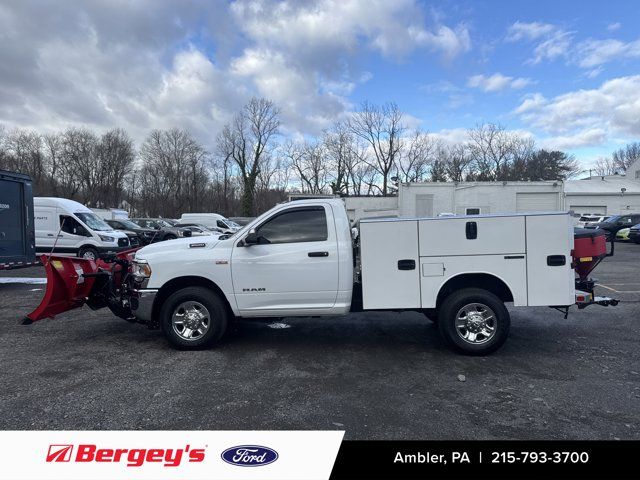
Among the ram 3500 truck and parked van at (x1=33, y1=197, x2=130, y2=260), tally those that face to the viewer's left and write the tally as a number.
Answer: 1

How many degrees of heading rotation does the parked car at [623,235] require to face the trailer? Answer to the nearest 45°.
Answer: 0° — it already faces it

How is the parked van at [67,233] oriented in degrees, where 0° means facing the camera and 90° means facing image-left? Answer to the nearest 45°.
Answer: approximately 315°

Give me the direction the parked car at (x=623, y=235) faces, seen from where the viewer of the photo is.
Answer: facing the viewer and to the left of the viewer

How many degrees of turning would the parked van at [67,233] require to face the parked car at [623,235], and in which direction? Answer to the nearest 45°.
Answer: approximately 45° to its left

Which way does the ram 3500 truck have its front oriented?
to the viewer's left

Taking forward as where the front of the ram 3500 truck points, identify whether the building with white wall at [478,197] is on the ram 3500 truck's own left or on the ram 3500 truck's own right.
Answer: on the ram 3500 truck's own right

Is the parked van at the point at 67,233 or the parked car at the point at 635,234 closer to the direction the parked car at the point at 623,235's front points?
the parked van

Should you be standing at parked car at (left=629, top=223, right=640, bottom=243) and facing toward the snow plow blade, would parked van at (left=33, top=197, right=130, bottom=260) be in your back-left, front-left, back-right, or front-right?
front-right

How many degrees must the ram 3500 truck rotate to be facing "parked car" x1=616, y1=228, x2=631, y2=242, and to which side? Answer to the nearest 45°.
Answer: approximately 135° to its right

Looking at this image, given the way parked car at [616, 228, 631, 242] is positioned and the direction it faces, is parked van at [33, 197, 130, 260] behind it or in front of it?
in front
